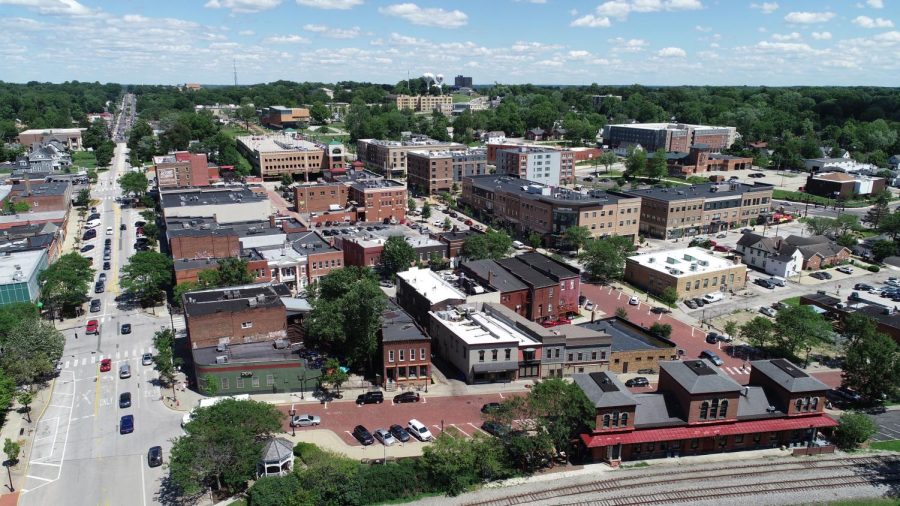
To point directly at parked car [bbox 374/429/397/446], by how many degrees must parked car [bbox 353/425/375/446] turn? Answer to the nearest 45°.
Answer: approximately 45° to its left

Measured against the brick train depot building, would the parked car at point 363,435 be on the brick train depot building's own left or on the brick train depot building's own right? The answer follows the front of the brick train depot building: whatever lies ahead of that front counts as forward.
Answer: on the brick train depot building's own right

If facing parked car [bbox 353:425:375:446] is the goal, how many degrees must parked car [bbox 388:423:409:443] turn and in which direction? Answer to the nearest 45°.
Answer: approximately 135° to its right

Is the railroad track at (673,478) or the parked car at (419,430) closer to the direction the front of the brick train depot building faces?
the railroad track

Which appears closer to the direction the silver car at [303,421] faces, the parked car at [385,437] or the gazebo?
the parked car

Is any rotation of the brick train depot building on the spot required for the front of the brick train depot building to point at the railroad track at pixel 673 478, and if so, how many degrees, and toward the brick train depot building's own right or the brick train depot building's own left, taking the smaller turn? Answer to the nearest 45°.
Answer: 0° — it already faces it

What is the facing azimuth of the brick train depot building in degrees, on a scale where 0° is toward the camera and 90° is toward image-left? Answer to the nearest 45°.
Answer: approximately 0°

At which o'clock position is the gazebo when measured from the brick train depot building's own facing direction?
The gazebo is roughly at 2 o'clock from the brick train depot building.

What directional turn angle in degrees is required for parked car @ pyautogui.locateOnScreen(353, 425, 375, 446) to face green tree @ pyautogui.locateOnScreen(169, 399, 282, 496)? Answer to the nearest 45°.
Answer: approximately 90° to its right

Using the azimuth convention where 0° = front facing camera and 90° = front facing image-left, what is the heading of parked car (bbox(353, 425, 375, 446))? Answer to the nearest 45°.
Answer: approximately 315°

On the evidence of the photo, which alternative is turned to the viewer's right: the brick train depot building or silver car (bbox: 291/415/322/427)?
the silver car
